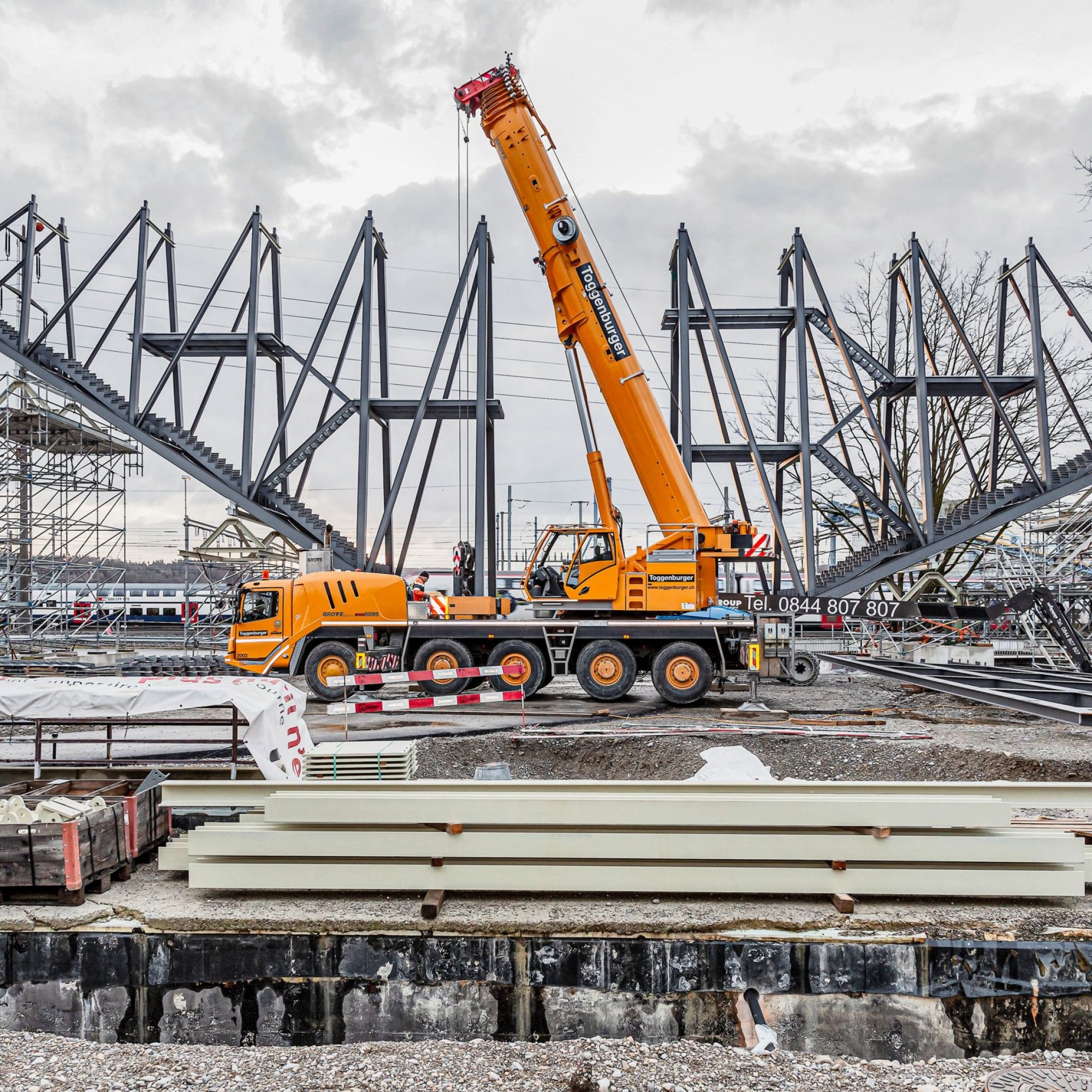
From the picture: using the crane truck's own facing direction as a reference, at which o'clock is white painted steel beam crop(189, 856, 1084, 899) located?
The white painted steel beam is roughly at 9 o'clock from the crane truck.

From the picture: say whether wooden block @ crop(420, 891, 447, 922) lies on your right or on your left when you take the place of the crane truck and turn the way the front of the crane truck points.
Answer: on your left

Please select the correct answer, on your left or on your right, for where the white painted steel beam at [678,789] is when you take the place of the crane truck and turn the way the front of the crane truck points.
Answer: on your left

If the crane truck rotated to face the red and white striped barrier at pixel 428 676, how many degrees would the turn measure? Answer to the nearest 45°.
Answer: approximately 45° to its left

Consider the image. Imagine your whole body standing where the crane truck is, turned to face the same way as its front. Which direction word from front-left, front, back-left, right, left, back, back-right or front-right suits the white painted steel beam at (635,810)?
left

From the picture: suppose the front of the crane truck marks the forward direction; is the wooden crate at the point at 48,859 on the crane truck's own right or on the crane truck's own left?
on the crane truck's own left

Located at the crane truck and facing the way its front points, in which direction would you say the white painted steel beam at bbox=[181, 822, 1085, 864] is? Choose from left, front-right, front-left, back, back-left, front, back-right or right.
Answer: left

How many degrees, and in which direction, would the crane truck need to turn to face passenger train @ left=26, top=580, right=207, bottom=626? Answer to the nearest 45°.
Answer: approximately 45° to its right

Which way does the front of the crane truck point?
to the viewer's left

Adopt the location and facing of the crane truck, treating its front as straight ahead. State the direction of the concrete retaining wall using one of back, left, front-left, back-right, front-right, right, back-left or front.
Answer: left

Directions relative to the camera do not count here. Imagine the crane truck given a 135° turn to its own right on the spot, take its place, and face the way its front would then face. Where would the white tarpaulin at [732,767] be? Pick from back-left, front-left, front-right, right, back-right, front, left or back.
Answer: back-right
